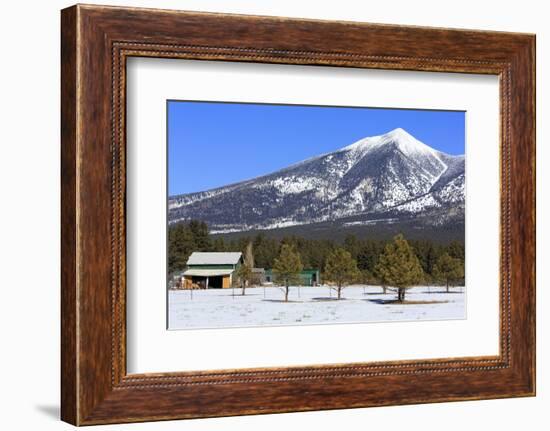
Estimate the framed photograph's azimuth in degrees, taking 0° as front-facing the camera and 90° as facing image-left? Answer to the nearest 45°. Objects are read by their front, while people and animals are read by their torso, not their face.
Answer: approximately 315°
